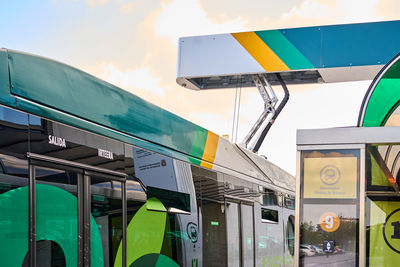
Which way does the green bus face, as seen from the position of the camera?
facing away from the viewer and to the right of the viewer
